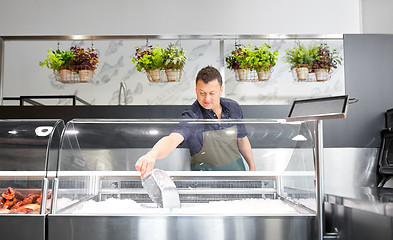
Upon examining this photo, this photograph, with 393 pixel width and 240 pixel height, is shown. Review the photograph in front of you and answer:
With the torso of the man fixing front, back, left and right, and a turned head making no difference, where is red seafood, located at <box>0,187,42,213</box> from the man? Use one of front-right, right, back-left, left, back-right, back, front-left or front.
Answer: right

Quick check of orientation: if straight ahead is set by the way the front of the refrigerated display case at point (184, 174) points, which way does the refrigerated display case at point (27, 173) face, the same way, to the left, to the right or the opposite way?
the same way

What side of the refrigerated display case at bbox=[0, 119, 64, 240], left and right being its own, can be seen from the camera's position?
front

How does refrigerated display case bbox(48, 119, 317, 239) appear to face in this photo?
toward the camera

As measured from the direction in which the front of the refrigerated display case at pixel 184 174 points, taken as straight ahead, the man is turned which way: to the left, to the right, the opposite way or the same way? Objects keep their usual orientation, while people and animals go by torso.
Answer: the same way

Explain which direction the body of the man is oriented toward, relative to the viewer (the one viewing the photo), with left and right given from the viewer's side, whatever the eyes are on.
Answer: facing the viewer

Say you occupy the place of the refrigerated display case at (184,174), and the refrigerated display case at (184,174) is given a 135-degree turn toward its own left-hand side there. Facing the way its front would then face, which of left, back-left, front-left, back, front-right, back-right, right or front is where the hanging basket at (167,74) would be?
front-left

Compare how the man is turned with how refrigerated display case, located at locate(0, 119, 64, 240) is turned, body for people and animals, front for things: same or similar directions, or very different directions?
same or similar directions

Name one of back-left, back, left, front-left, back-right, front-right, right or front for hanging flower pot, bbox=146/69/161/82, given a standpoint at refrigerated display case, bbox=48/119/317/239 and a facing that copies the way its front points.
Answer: back

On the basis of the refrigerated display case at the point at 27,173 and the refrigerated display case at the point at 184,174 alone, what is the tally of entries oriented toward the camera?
2

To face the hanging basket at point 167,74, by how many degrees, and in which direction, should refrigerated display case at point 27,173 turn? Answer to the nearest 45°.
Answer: approximately 135° to its left

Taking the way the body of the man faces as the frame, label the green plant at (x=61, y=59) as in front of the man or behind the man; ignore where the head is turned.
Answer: behind

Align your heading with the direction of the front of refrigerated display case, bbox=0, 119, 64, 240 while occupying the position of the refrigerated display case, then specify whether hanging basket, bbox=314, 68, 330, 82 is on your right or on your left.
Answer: on your left

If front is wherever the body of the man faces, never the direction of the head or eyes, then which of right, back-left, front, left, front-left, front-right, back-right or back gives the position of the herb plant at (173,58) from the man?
back

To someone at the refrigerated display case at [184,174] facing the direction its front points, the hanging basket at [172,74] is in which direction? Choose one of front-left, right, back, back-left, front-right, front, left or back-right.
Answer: back

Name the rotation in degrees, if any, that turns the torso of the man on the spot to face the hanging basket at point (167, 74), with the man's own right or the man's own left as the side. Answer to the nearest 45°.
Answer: approximately 180°
